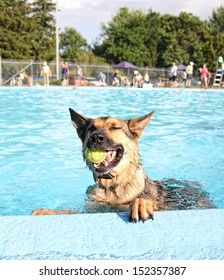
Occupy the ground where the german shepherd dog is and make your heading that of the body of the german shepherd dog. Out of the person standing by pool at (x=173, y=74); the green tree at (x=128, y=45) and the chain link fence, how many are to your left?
0

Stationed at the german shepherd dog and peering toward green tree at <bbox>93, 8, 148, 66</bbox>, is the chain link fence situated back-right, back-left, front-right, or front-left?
front-left

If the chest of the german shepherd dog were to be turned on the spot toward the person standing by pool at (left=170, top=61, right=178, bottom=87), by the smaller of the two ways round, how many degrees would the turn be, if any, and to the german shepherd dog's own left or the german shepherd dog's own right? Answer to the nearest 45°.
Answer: approximately 135° to the german shepherd dog's own right

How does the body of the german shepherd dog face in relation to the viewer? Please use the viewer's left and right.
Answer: facing the viewer and to the left of the viewer

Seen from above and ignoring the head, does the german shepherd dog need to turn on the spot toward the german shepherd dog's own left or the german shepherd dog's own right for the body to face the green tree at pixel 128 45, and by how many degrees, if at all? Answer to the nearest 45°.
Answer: approximately 135° to the german shepherd dog's own right

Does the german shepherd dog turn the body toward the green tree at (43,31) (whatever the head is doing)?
no

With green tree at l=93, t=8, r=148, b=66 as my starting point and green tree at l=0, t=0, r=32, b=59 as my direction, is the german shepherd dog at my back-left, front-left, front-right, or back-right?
front-left

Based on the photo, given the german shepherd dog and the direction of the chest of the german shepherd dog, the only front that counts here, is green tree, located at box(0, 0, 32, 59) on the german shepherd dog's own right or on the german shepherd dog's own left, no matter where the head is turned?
on the german shepherd dog's own right

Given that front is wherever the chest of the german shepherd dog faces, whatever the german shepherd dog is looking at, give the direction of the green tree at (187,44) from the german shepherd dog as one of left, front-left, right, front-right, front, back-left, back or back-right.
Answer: back-right
